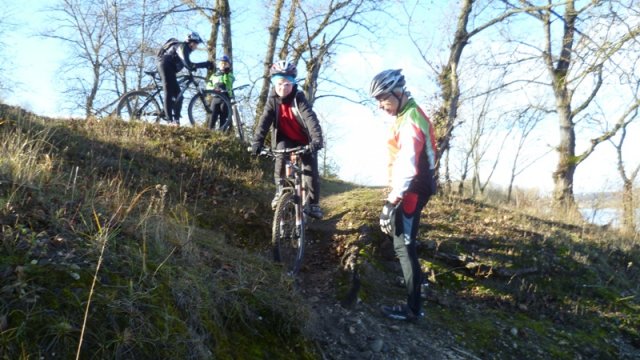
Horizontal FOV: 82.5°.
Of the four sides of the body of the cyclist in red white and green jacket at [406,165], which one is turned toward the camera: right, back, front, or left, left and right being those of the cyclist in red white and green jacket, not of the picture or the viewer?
left

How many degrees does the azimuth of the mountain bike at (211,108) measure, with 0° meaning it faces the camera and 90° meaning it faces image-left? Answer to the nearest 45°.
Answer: approximately 315°

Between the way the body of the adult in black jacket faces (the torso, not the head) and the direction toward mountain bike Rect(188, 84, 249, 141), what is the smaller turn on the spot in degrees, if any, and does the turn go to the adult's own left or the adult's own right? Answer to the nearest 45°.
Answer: approximately 45° to the adult's own left

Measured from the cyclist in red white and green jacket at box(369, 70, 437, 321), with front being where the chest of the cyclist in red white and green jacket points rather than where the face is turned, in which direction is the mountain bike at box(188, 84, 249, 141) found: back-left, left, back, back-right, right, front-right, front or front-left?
front-right

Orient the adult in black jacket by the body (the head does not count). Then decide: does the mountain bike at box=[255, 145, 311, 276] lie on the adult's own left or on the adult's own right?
on the adult's own right

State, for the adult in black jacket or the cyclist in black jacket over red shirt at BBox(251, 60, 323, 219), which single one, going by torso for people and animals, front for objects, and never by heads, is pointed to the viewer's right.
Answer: the adult in black jacket

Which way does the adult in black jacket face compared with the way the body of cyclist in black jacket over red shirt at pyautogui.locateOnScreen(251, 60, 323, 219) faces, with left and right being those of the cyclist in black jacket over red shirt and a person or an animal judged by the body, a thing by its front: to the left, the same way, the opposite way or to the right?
to the left

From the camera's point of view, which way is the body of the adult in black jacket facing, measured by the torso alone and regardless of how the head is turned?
to the viewer's right
